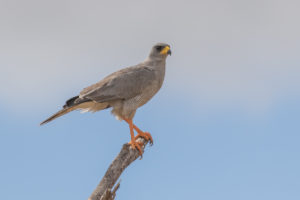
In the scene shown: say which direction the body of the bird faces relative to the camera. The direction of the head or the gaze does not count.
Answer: to the viewer's right
